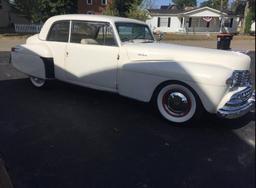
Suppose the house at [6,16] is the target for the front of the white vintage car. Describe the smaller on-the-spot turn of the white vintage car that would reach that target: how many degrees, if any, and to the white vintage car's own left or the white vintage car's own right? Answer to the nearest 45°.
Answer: approximately 180°

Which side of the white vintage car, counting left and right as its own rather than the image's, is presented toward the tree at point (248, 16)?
left

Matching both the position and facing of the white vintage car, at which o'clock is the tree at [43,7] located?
The tree is roughly at 7 o'clock from the white vintage car.

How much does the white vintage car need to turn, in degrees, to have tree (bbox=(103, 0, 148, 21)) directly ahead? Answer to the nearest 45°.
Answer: approximately 135° to its left

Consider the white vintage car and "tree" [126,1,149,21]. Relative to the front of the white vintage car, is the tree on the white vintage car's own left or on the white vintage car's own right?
on the white vintage car's own left

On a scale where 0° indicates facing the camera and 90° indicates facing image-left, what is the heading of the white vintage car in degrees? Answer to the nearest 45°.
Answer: approximately 315°

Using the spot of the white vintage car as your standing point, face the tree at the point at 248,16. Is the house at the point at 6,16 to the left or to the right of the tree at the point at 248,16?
left
